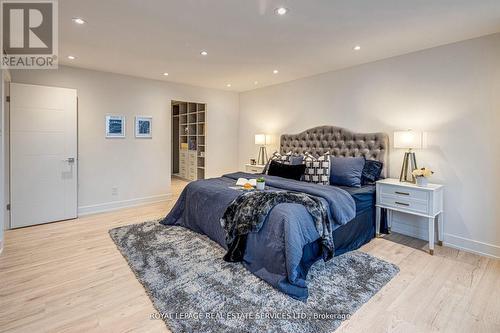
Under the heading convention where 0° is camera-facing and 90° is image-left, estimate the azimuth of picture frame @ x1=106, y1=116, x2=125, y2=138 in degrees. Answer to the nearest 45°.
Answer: approximately 0°

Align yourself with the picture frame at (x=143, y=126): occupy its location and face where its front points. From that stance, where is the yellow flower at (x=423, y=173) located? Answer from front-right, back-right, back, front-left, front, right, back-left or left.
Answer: front-left

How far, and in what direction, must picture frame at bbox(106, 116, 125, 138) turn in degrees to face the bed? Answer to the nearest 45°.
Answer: approximately 45° to its left

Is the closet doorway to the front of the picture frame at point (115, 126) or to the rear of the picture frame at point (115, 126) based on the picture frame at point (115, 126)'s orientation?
to the rear

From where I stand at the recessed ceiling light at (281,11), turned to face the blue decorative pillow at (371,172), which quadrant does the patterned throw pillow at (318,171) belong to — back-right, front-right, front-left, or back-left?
front-left

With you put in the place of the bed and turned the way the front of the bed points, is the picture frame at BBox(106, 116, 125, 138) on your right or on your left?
on your right

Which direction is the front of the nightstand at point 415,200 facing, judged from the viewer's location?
facing the viewer and to the left of the viewer

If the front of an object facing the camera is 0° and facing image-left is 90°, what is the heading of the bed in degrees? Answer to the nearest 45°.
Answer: approximately 45°

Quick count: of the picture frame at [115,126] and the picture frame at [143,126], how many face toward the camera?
2

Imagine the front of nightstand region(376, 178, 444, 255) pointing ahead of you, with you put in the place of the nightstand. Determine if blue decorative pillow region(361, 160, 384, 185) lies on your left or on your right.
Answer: on your right

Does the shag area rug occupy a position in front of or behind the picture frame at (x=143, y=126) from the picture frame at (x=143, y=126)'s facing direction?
in front

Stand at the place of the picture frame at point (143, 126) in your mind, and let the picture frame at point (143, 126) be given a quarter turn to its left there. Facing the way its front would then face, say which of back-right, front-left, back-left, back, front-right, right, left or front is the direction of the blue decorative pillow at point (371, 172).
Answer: front-right

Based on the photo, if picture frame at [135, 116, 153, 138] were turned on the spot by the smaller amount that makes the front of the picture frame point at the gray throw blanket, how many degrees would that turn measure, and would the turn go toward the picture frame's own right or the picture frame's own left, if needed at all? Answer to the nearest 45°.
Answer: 0° — it already faces it

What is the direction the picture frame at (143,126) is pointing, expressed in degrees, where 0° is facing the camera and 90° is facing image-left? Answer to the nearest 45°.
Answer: approximately 0°

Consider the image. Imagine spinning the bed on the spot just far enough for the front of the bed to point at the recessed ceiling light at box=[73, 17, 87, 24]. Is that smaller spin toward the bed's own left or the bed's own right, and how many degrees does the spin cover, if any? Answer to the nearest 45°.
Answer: approximately 45° to the bed's own right

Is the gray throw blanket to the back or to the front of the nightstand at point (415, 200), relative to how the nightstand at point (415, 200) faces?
to the front

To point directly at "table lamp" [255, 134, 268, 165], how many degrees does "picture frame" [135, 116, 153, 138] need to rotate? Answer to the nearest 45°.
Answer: approximately 90° to its left
